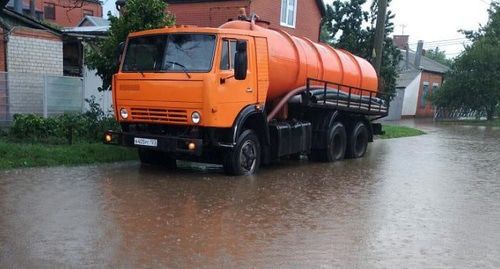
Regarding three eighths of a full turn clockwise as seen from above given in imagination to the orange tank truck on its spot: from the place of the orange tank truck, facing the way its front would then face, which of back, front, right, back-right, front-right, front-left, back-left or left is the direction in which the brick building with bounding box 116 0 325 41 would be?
front

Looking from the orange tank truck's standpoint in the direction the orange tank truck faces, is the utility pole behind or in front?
behind

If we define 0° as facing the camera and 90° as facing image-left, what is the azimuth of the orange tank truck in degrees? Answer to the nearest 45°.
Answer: approximately 45°

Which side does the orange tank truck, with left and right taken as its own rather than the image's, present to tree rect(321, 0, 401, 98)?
back

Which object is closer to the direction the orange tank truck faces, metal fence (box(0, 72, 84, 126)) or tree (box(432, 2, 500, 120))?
the metal fence

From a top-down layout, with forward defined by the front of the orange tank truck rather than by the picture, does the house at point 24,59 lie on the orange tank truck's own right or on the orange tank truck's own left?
on the orange tank truck's own right

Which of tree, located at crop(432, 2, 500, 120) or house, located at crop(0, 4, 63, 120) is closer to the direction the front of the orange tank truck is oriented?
the house

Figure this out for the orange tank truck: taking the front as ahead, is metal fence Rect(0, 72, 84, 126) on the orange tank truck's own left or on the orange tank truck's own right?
on the orange tank truck's own right

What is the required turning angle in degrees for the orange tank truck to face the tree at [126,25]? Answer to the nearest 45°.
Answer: approximately 90° to its right

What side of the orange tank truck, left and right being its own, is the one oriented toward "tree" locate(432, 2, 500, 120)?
back

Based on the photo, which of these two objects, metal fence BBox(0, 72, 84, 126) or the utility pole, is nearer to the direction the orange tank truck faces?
the metal fence

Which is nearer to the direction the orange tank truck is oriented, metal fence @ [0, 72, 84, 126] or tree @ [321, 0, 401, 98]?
the metal fence
